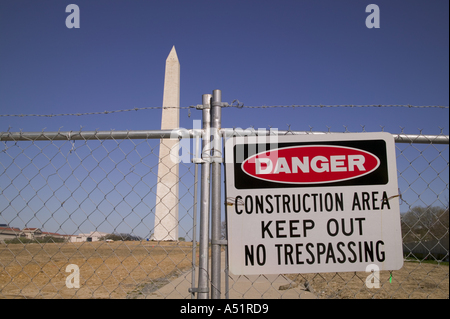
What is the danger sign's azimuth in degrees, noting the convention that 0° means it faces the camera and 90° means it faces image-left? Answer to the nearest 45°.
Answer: approximately 0°

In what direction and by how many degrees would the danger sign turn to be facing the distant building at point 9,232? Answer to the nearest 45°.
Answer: approximately 90° to its right

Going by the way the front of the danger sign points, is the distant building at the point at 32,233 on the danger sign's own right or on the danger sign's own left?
on the danger sign's own right

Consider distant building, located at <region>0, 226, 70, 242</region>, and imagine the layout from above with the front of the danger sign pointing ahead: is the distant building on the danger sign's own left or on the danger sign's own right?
on the danger sign's own right
